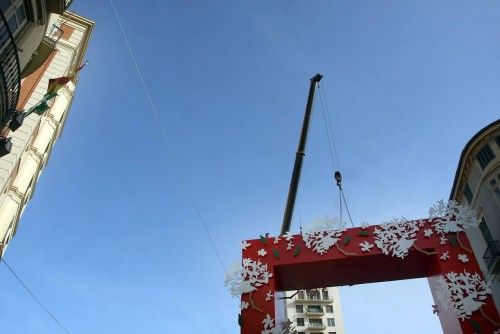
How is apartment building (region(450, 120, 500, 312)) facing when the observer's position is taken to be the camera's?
facing the viewer and to the left of the viewer

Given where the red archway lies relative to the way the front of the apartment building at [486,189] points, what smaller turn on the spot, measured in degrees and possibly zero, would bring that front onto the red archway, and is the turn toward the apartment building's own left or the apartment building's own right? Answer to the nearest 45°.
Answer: approximately 45° to the apartment building's own left

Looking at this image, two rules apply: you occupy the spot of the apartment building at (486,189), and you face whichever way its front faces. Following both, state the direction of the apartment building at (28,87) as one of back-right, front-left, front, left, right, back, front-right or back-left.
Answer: front
